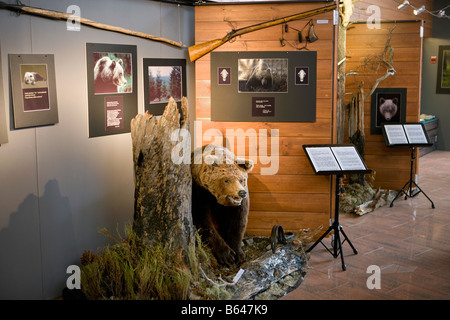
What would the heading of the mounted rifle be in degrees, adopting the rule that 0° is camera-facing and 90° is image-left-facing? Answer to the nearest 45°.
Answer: approximately 270°

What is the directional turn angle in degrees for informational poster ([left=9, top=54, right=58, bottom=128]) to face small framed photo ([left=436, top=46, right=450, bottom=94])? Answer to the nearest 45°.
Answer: approximately 90° to its left

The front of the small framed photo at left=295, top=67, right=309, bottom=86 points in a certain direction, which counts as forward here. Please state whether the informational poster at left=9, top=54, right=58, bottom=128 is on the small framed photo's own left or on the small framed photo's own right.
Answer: on the small framed photo's own right

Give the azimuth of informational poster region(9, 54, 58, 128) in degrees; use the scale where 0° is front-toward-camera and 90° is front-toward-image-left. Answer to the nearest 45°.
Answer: approximately 315°

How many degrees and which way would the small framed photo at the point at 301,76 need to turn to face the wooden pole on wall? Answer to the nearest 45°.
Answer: approximately 45° to its right

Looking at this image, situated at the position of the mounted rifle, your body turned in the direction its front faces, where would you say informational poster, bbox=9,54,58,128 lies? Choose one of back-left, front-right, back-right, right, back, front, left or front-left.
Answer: back-right
